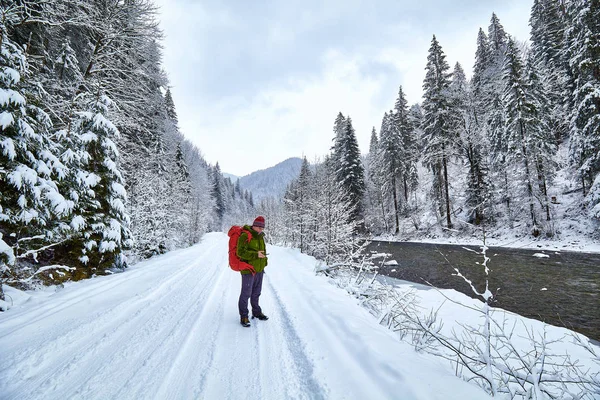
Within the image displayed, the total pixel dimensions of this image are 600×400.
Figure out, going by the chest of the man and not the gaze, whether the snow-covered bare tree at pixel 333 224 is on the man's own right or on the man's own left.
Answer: on the man's own left

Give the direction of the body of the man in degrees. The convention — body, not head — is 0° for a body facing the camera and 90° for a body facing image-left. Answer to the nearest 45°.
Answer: approximately 315°
